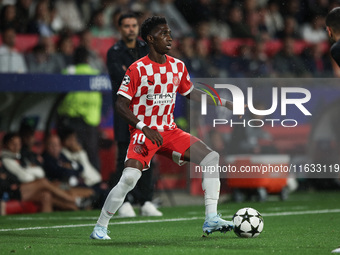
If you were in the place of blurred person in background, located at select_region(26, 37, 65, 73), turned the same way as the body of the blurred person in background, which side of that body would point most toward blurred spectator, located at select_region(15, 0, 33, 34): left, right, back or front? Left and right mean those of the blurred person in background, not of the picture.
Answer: back

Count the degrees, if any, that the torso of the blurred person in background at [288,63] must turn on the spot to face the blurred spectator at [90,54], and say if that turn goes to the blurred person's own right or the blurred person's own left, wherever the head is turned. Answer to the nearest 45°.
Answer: approximately 45° to the blurred person's own right

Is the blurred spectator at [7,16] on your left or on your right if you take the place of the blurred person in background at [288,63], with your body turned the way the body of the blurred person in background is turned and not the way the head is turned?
on your right

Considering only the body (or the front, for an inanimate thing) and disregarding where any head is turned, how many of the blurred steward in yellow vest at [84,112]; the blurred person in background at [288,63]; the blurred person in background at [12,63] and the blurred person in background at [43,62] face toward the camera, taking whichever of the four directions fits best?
3

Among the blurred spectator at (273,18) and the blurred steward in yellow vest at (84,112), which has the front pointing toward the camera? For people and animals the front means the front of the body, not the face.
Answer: the blurred spectator at (273,18)

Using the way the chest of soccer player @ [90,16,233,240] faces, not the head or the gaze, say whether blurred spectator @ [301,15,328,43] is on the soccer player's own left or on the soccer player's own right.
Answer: on the soccer player's own left

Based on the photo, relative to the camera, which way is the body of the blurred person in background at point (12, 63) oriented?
toward the camera

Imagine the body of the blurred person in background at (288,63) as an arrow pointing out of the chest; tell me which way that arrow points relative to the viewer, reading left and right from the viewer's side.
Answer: facing the viewer

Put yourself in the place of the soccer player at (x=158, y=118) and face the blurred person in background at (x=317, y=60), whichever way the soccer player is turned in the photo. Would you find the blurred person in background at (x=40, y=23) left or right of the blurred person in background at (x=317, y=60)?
left

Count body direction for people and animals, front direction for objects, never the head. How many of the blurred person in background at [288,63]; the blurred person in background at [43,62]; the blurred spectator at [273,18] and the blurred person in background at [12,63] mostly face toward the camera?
4
